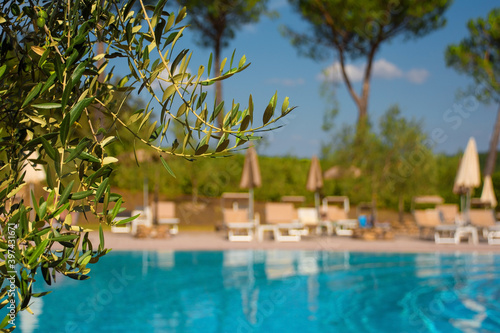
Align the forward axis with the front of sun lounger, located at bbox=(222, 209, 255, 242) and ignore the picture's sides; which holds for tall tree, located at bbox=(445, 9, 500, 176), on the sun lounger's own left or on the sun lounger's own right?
on the sun lounger's own left

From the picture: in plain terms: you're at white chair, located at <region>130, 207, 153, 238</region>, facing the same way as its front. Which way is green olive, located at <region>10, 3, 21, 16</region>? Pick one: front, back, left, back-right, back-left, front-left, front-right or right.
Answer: front

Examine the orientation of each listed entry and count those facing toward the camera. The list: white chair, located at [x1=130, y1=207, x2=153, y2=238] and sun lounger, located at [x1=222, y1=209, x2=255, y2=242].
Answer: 2

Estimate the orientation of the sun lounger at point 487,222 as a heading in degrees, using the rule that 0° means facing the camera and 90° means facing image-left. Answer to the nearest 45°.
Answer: approximately 315°

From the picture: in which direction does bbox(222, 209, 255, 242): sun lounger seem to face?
toward the camera

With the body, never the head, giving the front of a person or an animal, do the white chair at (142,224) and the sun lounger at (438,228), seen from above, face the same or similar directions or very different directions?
same or similar directions

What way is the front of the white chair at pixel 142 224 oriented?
toward the camera

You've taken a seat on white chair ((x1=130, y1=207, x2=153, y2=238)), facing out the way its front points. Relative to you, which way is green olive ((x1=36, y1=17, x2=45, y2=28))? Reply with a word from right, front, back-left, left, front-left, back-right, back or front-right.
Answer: front

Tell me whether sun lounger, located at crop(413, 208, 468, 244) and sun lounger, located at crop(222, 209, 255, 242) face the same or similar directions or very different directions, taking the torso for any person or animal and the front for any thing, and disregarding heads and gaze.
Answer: same or similar directions

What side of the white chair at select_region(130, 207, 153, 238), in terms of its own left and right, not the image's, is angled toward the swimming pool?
front

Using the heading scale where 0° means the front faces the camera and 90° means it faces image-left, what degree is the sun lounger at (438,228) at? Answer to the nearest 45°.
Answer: approximately 315°

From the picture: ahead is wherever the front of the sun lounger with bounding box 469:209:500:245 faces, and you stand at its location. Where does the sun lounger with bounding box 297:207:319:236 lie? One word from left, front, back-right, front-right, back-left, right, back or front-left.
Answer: back-right

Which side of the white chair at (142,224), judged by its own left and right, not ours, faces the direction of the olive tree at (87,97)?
front
